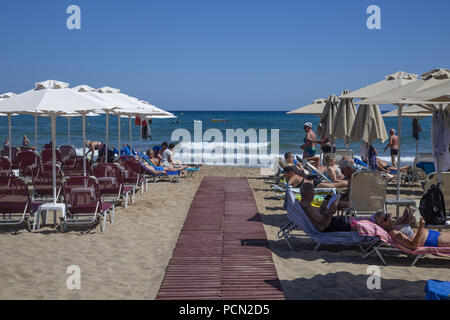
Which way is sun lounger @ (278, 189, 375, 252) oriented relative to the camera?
to the viewer's right

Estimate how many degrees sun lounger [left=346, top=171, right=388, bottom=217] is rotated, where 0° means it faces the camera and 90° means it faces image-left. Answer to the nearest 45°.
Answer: approximately 180°

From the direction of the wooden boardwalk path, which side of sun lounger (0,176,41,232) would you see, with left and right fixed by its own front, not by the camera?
right

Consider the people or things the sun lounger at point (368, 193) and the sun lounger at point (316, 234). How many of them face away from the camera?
1

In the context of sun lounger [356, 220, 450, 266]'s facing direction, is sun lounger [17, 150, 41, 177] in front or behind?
behind

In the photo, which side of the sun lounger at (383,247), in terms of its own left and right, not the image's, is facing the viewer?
right

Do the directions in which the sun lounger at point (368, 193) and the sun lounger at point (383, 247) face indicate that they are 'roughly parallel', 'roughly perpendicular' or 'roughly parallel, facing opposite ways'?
roughly perpendicular

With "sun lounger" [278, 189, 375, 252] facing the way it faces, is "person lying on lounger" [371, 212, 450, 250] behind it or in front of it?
in front

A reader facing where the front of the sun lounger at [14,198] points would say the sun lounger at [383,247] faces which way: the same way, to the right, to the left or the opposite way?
to the right

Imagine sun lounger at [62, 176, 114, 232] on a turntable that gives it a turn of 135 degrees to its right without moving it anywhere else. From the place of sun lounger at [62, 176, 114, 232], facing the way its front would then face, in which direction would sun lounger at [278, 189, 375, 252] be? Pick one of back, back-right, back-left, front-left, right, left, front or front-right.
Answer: front-left

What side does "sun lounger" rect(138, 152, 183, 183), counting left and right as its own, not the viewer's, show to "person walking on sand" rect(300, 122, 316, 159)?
front

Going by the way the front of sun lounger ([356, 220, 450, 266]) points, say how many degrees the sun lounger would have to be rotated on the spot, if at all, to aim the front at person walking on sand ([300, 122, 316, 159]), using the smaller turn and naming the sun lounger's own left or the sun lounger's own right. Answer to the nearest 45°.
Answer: approximately 90° to the sun lounger's own left

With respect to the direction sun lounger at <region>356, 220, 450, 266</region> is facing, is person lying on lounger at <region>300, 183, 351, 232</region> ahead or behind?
behind

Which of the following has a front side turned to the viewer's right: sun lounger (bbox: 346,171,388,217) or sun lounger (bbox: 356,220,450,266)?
sun lounger (bbox: 356,220,450,266)
